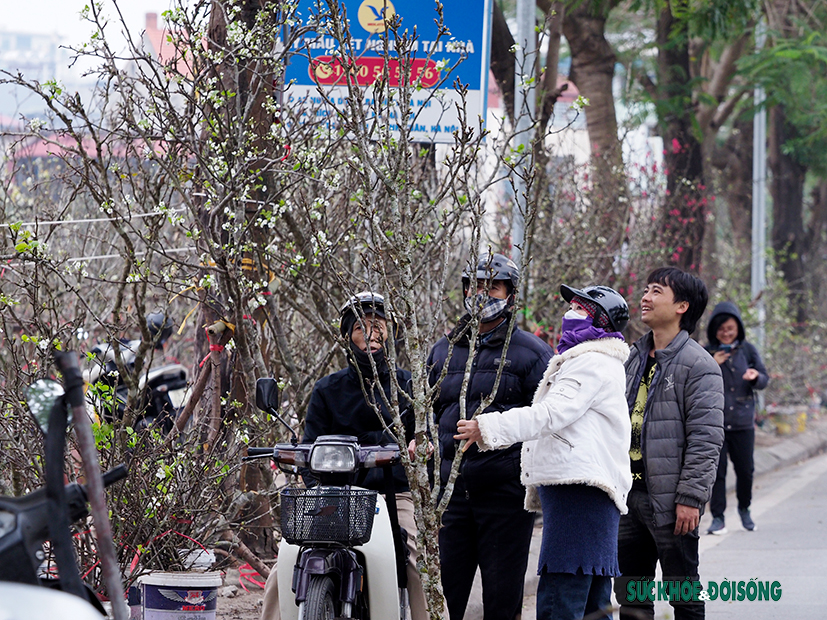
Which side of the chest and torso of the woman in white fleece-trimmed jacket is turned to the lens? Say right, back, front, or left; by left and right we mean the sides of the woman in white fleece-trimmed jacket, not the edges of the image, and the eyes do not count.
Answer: left

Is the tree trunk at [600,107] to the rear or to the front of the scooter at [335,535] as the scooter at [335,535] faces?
to the rear

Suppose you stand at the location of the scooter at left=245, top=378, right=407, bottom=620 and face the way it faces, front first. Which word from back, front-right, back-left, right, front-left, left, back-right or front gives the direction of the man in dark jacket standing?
back-left

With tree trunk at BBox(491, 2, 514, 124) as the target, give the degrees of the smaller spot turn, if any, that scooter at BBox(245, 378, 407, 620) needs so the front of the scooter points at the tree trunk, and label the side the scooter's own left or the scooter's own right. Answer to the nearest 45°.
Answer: approximately 180°

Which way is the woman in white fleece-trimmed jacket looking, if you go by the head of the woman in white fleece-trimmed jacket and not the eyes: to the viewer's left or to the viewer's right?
to the viewer's left

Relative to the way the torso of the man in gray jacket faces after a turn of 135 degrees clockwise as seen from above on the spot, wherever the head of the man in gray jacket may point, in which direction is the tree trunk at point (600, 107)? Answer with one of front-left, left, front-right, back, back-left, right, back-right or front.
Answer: front

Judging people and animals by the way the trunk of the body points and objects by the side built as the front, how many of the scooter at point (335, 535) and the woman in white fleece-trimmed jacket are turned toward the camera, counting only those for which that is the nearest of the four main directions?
1

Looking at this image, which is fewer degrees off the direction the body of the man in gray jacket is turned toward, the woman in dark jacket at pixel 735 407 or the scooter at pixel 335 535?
the scooter

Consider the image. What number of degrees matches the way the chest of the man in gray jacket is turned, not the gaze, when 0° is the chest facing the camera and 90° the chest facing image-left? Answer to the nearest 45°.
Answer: approximately 45°
